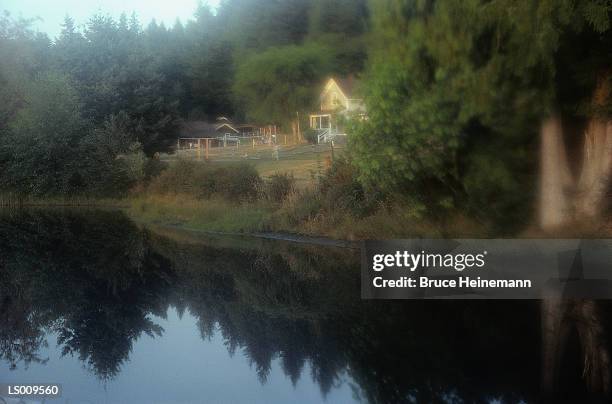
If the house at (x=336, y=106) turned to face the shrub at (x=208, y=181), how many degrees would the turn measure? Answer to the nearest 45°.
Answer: approximately 90° to its right

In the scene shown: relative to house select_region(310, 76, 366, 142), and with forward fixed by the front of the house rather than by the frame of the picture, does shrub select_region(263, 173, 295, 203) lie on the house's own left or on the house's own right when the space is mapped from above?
on the house's own right

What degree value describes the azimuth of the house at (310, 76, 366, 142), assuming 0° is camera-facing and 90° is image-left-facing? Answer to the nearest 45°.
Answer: approximately 45°
